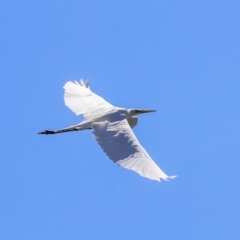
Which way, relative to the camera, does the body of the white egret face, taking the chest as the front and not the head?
to the viewer's right
